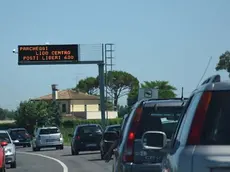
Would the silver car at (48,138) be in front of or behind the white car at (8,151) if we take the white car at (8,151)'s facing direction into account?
behind

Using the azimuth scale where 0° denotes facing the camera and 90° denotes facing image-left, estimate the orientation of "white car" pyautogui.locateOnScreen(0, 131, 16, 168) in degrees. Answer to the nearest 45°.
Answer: approximately 0°
